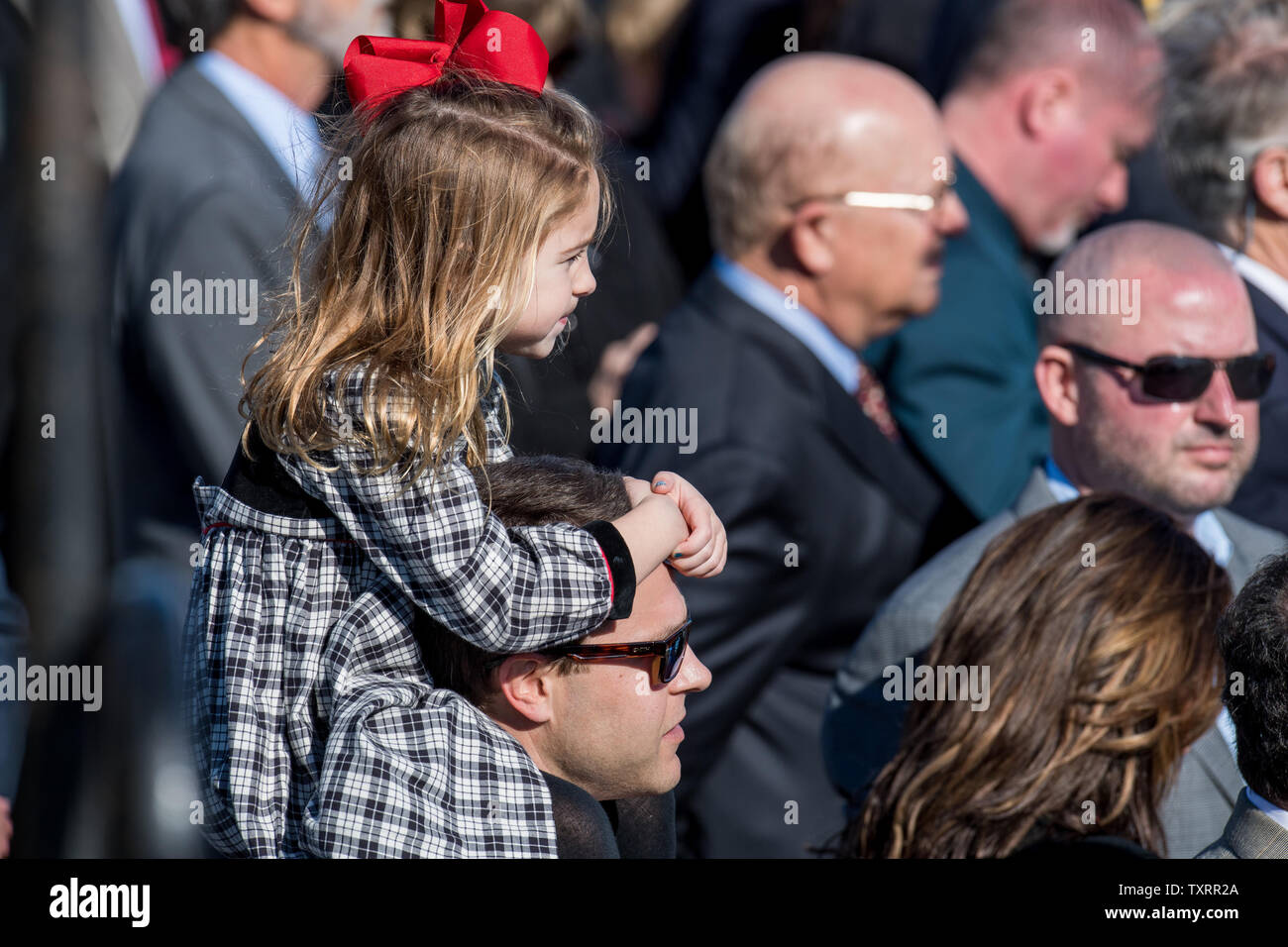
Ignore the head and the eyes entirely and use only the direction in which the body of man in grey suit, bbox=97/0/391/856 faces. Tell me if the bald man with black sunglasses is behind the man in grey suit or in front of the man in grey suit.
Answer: in front

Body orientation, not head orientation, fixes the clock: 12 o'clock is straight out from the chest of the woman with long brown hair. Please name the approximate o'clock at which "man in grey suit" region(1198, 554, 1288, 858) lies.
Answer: The man in grey suit is roughly at 4 o'clock from the woman with long brown hair.

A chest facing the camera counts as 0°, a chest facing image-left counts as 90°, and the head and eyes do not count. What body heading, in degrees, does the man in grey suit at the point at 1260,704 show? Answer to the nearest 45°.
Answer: approximately 225°

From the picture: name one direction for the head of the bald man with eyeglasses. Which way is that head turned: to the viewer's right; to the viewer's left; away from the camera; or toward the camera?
to the viewer's right

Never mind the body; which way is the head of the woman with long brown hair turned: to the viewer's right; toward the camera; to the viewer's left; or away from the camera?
away from the camera

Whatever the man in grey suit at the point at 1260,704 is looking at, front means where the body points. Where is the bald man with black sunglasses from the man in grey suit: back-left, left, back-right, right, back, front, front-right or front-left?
front-left

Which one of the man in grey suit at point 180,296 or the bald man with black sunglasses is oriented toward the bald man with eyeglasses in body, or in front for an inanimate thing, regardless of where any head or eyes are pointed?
the man in grey suit

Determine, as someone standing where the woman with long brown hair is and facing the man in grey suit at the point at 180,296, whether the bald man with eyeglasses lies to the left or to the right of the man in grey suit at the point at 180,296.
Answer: right

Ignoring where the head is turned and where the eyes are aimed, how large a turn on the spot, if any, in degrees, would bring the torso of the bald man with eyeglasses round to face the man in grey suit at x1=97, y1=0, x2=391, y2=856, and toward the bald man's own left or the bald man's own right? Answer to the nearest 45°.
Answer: approximately 180°

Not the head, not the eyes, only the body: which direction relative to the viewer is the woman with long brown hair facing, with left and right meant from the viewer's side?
facing away from the viewer and to the right of the viewer

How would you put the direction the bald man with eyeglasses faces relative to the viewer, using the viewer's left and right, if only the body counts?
facing to the right of the viewer

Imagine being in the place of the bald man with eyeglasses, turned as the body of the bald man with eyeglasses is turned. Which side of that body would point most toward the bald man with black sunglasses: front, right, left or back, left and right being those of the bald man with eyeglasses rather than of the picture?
front

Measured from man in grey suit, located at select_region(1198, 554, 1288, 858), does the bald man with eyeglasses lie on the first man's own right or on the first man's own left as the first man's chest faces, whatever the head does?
on the first man's own left

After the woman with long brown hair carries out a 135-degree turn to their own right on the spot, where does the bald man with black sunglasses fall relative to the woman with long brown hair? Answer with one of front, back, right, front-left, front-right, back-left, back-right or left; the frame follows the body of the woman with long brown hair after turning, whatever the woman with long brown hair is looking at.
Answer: back
